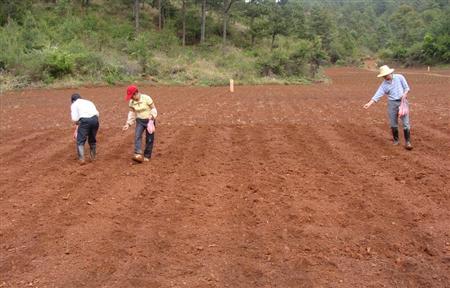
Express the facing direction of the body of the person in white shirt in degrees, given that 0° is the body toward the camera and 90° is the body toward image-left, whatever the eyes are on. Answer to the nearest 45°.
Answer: approximately 135°

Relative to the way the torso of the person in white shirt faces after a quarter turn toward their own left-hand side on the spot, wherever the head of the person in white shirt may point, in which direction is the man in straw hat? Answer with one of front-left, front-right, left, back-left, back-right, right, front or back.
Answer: back-left

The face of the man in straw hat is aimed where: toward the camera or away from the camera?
toward the camera
